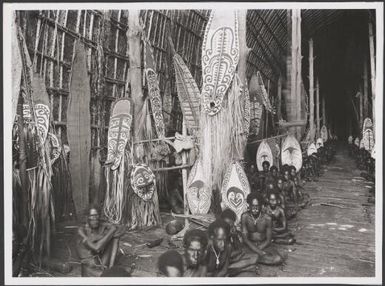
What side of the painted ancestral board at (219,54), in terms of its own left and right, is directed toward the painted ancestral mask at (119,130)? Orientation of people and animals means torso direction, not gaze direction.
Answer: right

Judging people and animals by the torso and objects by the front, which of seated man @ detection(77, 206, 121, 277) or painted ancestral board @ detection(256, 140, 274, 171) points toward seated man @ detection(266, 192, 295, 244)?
the painted ancestral board

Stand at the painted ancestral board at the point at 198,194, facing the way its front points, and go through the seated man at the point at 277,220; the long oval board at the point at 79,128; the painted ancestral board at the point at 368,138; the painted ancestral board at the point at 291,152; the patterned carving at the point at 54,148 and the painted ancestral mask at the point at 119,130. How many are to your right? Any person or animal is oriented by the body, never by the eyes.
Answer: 3

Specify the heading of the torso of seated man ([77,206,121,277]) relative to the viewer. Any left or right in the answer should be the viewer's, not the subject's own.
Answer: facing the viewer

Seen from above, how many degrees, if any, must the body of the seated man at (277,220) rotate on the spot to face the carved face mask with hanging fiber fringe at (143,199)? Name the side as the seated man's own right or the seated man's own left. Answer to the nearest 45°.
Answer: approximately 135° to the seated man's own right

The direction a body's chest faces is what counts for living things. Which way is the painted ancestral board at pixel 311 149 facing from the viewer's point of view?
toward the camera

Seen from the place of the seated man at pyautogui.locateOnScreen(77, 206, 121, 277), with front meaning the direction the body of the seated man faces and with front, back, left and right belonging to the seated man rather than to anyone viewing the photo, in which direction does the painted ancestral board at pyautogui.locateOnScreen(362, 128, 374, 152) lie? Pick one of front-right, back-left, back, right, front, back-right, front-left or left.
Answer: left

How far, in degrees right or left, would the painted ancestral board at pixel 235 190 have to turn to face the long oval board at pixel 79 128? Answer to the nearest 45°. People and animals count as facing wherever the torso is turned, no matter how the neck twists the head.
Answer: approximately 90° to its right

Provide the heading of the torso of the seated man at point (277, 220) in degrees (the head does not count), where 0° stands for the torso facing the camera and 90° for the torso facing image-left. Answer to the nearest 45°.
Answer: approximately 315°

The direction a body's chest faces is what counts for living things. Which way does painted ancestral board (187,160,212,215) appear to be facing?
toward the camera

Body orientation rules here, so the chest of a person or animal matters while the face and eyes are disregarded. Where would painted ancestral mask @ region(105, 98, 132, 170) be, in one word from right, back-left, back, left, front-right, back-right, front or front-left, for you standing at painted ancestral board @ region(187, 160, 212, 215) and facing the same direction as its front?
right

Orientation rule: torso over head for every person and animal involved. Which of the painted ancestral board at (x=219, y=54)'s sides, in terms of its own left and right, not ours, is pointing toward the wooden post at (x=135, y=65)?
right
